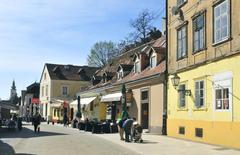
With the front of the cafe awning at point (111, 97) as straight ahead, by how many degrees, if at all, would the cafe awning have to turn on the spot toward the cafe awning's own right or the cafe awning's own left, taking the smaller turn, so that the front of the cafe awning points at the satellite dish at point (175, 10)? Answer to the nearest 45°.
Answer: approximately 45° to the cafe awning's own left

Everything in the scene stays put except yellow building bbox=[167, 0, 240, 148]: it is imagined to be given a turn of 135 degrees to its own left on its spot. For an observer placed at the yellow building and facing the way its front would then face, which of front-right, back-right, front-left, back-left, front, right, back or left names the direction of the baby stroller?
back

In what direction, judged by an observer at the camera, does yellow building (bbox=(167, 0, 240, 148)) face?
facing the viewer and to the left of the viewer

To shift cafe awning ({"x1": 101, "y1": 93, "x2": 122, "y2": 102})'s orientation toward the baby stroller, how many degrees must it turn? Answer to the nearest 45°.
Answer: approximately 45° to its left

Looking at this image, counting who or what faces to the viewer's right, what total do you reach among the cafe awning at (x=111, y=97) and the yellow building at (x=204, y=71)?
0

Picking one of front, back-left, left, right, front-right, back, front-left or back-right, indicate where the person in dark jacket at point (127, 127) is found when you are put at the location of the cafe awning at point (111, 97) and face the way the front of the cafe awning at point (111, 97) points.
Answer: front-left
